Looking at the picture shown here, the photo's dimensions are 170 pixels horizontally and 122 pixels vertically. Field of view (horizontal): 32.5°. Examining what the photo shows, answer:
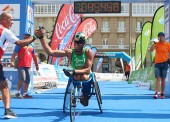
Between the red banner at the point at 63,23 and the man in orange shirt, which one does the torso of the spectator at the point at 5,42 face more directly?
the man in orange shirt

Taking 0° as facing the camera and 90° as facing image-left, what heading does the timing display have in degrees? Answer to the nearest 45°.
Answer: approximately 0°

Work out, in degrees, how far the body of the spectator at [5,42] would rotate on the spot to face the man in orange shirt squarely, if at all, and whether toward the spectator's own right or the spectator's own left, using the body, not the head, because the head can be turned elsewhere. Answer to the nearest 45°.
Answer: approximately 45° to the spectator's own left

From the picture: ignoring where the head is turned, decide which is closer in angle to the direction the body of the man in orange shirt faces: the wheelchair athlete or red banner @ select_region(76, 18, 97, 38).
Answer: the wheelchair athlete

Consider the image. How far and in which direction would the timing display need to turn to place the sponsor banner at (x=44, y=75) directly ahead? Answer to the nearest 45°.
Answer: approximately 135° to its right

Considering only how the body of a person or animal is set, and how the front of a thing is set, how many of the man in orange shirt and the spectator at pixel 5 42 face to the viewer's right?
1

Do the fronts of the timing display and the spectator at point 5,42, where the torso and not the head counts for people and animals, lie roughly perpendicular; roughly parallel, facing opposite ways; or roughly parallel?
roughly perpendicular

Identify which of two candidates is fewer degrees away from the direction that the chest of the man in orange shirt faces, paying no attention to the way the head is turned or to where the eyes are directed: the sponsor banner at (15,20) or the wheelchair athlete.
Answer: the wheelchair athlete

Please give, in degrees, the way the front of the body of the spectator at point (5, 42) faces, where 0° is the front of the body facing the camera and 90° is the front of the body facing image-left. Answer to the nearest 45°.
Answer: approximately 270°
